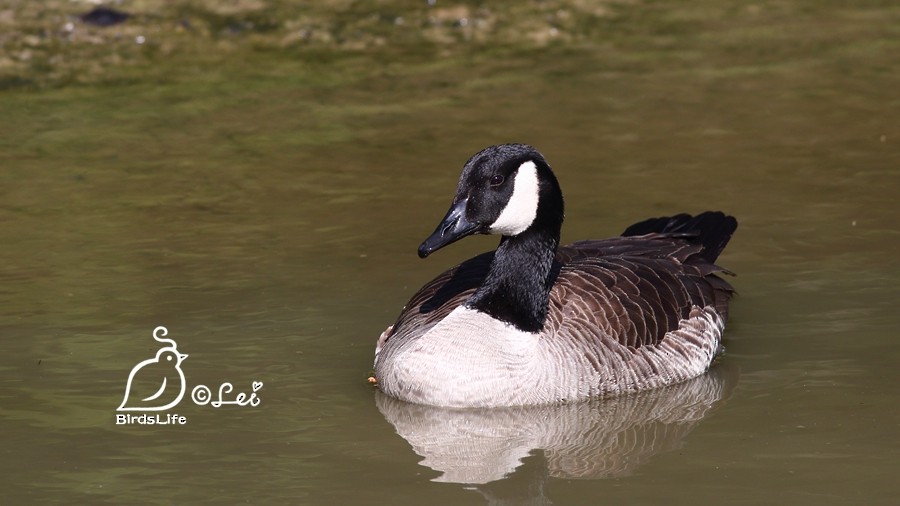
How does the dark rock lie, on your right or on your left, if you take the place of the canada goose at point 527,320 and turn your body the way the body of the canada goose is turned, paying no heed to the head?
on your right

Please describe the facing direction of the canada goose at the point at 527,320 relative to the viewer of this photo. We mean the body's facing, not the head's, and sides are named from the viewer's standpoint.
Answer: facing the viewer and to the left of the viewer
